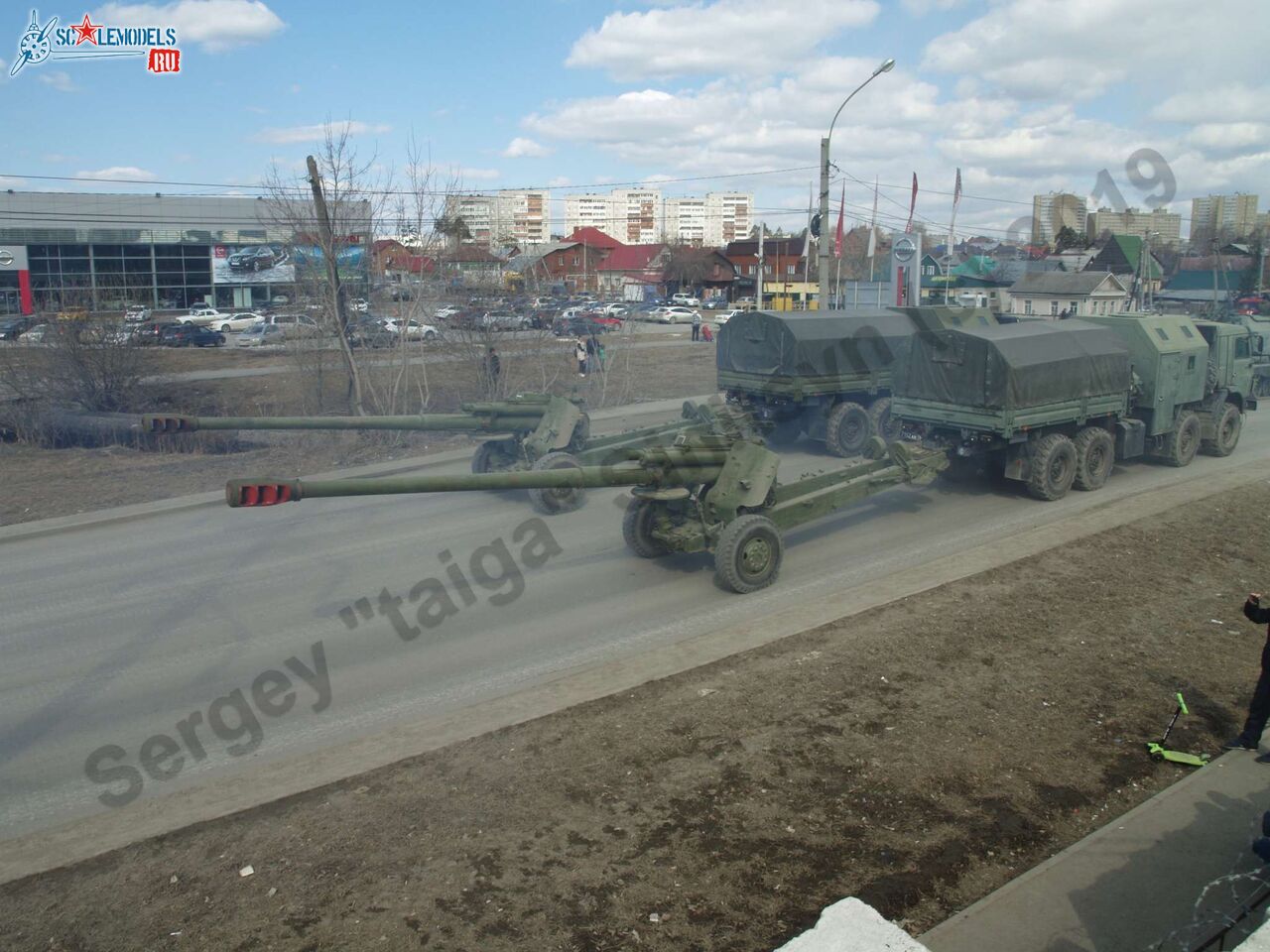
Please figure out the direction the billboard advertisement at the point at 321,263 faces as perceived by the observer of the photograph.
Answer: facing the viewer

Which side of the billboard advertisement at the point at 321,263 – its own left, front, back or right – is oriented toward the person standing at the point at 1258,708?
front

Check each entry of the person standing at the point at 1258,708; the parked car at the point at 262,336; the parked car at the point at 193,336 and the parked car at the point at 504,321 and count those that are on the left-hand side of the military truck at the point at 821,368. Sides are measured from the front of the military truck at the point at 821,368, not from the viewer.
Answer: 3

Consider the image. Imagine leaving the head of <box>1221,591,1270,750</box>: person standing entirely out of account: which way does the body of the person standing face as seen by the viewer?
to the viewer's left

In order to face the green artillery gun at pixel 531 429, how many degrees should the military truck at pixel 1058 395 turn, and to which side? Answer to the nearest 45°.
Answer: approximately 180°

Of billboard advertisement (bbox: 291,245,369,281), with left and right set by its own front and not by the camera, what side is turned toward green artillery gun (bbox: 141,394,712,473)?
front

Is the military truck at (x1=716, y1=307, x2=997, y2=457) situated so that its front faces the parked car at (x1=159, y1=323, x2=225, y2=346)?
no

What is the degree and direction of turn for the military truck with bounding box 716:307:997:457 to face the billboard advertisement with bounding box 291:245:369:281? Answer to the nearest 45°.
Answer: approximately 135° to its left

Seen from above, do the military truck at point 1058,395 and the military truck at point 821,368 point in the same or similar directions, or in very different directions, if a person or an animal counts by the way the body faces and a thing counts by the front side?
same or similar directions

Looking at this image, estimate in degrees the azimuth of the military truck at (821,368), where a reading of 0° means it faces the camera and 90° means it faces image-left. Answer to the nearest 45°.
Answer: approximately 225°

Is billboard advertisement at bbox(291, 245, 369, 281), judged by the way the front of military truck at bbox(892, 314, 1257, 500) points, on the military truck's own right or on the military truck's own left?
on the military truck's own left

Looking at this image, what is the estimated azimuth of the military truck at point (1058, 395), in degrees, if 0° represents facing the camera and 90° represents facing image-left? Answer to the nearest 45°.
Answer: approximately 225°

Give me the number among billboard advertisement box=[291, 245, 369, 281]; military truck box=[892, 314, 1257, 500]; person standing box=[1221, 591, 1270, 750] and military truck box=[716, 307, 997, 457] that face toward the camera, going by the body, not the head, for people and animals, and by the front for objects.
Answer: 1

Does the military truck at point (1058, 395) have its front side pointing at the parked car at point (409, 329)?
no

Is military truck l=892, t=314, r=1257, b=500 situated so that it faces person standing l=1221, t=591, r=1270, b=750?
no
